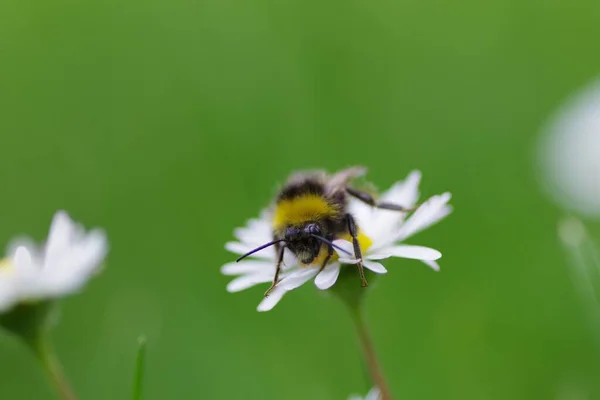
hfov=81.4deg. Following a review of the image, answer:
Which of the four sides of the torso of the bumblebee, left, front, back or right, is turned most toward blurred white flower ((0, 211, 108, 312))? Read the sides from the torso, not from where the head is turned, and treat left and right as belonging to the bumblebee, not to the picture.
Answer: right

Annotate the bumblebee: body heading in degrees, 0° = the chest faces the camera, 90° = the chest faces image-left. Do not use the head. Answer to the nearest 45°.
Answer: approximately 0°
